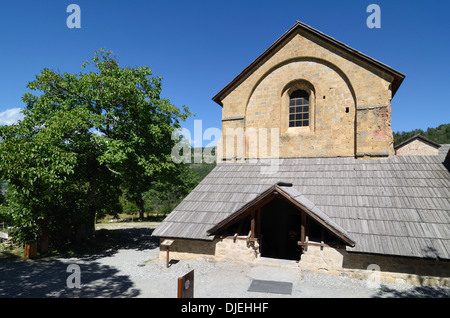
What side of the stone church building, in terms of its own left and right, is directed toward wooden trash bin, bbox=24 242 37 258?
right

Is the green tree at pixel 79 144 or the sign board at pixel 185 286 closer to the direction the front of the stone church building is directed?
the sign board

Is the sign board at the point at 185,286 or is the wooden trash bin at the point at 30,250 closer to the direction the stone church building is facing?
the sign board

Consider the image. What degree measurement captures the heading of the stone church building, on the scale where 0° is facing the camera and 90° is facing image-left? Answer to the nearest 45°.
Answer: approximately 0°

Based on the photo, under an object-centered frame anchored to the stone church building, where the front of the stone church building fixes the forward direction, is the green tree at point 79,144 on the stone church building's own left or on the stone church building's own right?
on the stone church building's own right
